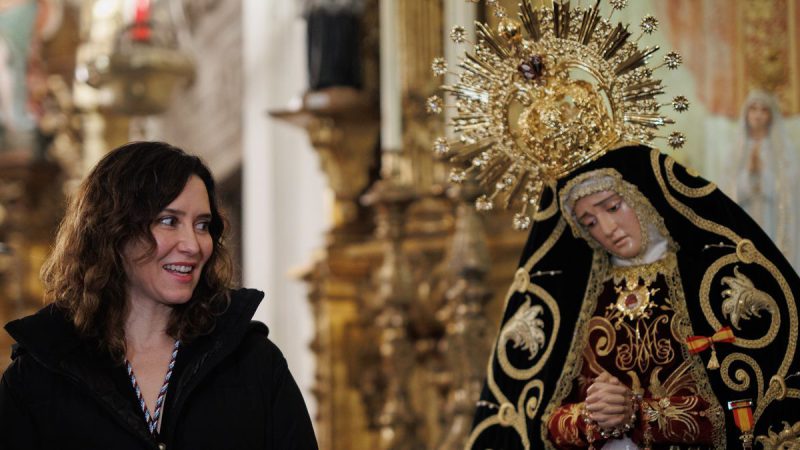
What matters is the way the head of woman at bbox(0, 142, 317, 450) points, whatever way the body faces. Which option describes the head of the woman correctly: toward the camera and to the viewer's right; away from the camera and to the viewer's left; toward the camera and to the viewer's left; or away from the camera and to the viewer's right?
toward the camera and to the viewer's right

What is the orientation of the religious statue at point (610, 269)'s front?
toward the camera

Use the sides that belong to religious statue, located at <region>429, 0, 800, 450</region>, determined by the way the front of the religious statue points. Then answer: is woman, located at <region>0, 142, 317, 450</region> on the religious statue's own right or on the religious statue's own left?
on the religious statue's own right

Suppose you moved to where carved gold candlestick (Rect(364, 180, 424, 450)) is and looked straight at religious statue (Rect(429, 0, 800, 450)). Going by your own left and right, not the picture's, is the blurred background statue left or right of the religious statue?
left

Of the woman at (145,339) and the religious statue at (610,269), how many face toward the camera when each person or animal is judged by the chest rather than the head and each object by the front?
2

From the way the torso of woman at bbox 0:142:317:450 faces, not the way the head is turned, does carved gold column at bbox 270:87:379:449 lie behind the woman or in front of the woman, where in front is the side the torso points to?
behind

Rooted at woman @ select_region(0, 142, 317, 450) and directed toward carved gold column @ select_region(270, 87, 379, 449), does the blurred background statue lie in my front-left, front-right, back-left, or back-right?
front-right

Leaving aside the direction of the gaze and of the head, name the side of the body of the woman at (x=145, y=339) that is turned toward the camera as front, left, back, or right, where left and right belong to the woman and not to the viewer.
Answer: front
